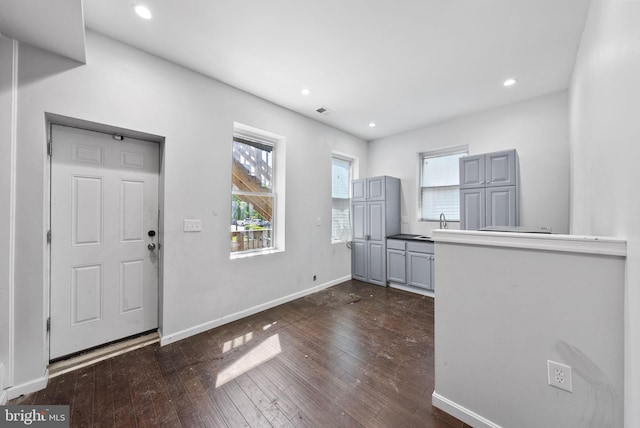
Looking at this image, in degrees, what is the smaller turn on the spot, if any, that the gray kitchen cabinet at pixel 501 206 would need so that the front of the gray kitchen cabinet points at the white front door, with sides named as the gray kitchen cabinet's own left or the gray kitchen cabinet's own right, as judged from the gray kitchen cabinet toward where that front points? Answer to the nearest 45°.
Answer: approximately 45° to the gray kitchen cabinet's own right

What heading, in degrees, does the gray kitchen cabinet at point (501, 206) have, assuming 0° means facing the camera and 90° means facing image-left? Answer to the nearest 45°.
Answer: approximately 0°

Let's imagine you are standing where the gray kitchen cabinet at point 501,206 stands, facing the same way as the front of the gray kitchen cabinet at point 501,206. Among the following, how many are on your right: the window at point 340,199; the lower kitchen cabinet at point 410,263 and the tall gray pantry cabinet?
3

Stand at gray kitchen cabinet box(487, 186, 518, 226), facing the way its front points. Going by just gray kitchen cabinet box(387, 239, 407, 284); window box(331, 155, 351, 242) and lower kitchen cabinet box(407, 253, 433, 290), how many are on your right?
3

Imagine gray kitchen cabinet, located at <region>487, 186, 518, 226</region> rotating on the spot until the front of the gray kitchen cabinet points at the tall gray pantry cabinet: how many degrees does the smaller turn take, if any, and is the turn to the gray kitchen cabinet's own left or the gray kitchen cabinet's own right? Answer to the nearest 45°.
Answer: approximately 90° to the gray kitchen cabinet's own right

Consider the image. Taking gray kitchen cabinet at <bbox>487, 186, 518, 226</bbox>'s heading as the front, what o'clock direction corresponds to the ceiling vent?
The ceiling vent is roughly at 2 o'clock from the gray kitchen cabinet.

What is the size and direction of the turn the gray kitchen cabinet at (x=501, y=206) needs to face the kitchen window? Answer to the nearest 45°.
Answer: approximately 135° to its right

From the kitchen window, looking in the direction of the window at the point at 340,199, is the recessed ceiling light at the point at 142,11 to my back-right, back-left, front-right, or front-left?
front-left

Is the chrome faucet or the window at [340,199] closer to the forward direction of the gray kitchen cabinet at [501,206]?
the window

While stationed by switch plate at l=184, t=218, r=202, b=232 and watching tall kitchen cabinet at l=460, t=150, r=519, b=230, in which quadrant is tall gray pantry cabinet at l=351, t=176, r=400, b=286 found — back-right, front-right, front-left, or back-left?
front-left

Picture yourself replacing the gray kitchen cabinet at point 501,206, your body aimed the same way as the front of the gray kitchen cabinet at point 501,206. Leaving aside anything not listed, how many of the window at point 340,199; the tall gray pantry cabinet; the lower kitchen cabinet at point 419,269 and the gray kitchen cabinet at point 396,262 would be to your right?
4

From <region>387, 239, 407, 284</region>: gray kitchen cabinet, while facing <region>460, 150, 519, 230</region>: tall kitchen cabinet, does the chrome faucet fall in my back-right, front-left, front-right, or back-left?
front-left

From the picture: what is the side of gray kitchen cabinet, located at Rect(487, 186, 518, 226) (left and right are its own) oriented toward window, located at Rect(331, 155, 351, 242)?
right

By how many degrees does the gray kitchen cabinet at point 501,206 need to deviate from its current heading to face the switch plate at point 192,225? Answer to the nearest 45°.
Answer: approximately 45° to its right

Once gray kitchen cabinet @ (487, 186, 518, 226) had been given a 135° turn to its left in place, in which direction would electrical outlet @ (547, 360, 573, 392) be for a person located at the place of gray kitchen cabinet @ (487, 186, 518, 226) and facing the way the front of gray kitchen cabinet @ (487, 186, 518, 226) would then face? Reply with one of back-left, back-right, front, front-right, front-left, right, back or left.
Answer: back-right

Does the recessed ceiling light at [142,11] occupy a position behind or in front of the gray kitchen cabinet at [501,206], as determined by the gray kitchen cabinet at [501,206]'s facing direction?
in front
